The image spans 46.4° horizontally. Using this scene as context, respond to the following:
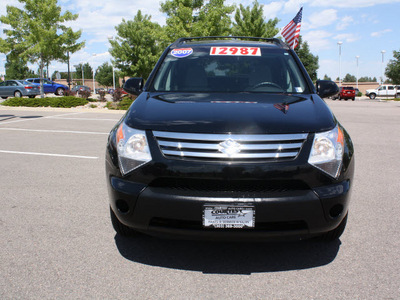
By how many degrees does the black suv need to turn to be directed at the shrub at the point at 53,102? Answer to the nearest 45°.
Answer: approximately 135° to its right

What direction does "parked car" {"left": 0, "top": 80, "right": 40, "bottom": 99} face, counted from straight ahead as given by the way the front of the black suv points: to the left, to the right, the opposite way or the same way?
to the right

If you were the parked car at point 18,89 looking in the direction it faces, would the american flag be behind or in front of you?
behind

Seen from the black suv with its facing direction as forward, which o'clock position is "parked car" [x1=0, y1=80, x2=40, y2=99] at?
The parked car is roughly at 5 o'clock from the black suv.

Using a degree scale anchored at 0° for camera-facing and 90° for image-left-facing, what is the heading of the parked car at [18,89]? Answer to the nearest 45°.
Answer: approximately 135°

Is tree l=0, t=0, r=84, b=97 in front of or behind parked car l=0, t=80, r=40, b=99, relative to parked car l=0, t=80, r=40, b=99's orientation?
behind

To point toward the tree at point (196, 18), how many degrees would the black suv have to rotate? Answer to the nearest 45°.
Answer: approximately 180°

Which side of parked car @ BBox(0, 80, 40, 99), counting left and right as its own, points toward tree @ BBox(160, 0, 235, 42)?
back

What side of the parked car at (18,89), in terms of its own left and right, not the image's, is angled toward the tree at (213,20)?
back

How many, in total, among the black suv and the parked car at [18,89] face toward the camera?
1

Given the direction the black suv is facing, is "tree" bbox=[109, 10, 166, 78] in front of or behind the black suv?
behind

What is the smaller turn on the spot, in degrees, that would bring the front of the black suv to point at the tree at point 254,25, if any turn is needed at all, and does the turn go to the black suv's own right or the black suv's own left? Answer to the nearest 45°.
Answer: approximately 180°
